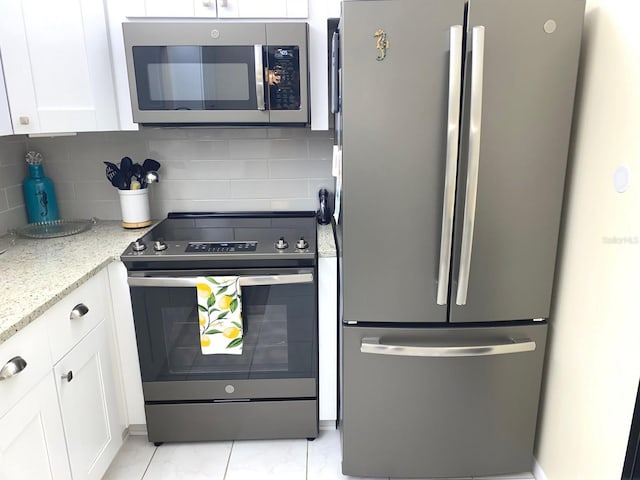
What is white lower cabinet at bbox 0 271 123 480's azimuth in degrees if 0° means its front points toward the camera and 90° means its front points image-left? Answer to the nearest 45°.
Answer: approximately 315°

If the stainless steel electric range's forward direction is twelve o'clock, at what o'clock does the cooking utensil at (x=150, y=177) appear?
The cooking utensil is roughly at 5 o'clock from the stainless steel electric range.

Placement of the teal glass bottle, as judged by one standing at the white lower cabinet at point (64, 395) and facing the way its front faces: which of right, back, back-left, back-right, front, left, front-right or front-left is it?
back-left

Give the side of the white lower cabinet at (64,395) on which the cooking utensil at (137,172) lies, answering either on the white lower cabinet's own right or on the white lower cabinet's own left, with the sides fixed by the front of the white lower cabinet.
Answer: on the white lower cabinet's own left

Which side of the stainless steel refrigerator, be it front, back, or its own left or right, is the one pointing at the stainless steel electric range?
right
